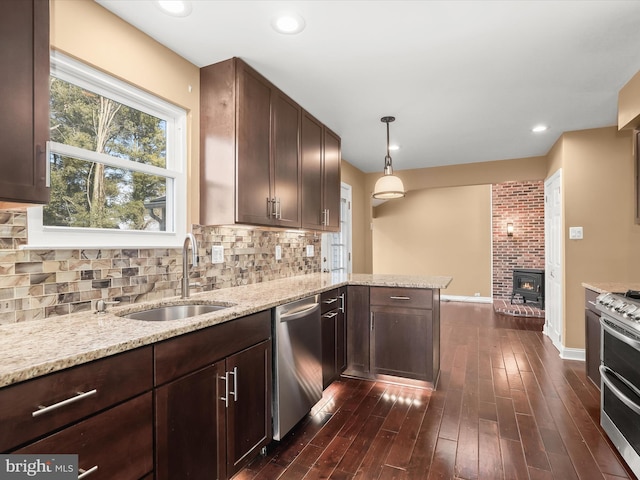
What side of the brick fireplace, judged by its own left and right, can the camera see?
front

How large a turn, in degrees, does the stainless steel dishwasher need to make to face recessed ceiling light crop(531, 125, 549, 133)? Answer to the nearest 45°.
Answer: approximately 90° to its left

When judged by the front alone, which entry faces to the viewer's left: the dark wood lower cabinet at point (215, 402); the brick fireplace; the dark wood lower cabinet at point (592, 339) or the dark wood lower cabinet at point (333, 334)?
the dark wood lower cabinet at point (592, 339)

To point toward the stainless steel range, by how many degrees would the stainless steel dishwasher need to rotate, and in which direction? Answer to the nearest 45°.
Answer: approximately 45° to its left

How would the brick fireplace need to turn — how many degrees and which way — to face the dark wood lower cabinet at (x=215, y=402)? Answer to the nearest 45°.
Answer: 0° — it already faces it

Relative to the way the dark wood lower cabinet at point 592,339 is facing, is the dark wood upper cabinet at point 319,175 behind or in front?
in front

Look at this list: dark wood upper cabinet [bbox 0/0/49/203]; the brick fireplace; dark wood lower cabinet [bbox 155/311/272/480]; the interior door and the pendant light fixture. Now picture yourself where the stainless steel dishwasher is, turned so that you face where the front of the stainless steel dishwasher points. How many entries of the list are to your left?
3

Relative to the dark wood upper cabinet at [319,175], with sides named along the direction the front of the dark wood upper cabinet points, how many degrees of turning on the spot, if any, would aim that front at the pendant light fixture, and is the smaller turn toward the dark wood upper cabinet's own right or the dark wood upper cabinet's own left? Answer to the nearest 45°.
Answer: approximately 45° to the dark wood upper cabinet's own left

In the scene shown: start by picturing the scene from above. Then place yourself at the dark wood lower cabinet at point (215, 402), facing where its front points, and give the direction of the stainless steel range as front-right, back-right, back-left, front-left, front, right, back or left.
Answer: front-left

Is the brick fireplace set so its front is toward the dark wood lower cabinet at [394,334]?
yes

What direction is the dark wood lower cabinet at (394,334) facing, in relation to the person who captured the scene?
facing the viewer
